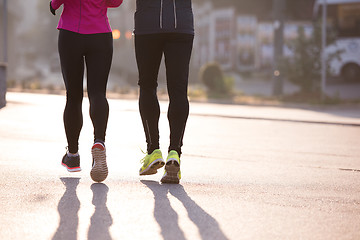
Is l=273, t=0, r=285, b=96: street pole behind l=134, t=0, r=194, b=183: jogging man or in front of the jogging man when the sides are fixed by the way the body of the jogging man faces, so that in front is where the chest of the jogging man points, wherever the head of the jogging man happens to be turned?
in front

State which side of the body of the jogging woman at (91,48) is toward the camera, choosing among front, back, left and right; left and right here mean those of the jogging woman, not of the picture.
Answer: back

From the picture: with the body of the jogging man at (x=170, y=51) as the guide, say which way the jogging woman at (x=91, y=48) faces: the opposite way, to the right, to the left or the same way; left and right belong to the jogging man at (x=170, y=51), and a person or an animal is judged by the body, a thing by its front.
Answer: the same way

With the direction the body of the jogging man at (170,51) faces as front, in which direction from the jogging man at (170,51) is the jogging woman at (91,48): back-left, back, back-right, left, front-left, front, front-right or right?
left

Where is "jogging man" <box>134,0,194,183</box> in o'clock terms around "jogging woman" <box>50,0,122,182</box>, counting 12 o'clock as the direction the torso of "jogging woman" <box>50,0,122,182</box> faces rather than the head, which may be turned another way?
"jogging man" <box>134,0,194,183</box> is roughly at 3 o'clock from "jogging woman" <box>50,0,122,182</box>.

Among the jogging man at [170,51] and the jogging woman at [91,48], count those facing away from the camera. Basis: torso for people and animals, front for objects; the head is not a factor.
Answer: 2

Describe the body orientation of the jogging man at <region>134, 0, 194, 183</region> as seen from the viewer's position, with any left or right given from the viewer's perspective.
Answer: facing away from the viewer

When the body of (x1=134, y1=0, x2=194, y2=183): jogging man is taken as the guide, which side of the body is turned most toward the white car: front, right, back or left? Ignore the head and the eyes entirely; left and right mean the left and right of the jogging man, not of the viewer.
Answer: front

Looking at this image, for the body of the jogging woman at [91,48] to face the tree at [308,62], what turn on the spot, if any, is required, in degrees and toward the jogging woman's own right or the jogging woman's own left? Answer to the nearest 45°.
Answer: approximately 45° to the jogging woman's own right

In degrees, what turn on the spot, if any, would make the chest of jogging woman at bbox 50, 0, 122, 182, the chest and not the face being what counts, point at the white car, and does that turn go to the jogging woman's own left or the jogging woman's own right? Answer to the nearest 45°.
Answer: approximately 45° to the jogging woman's own right

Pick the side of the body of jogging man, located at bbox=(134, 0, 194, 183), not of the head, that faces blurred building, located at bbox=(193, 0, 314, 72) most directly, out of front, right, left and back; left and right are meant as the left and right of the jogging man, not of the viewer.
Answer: front
